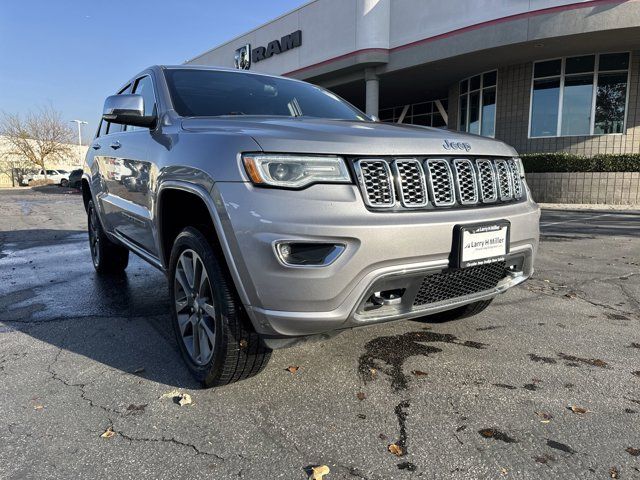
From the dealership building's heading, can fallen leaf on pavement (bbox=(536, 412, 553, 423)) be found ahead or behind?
ahead

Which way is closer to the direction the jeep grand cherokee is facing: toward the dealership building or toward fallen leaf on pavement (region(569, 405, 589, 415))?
the fallen leaf on pavement

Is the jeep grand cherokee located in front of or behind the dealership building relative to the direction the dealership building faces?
in front

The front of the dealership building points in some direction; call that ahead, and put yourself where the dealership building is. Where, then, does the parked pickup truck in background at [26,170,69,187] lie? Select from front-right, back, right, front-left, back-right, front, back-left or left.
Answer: right

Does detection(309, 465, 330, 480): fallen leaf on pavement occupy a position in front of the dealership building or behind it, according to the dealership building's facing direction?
in front

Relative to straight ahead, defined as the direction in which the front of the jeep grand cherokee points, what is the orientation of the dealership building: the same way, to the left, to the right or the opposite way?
to the right

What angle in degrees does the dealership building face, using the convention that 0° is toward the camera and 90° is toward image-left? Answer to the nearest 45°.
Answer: approximately 45°

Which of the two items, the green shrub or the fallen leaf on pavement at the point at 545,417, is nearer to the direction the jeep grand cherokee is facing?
the fallen leaf on pavement

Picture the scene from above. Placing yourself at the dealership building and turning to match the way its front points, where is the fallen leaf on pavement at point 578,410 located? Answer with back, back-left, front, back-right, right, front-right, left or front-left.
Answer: front-left

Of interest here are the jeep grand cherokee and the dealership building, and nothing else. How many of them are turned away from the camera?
0

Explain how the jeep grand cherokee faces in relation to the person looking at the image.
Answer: facing the viewer and to the right of the viewer
